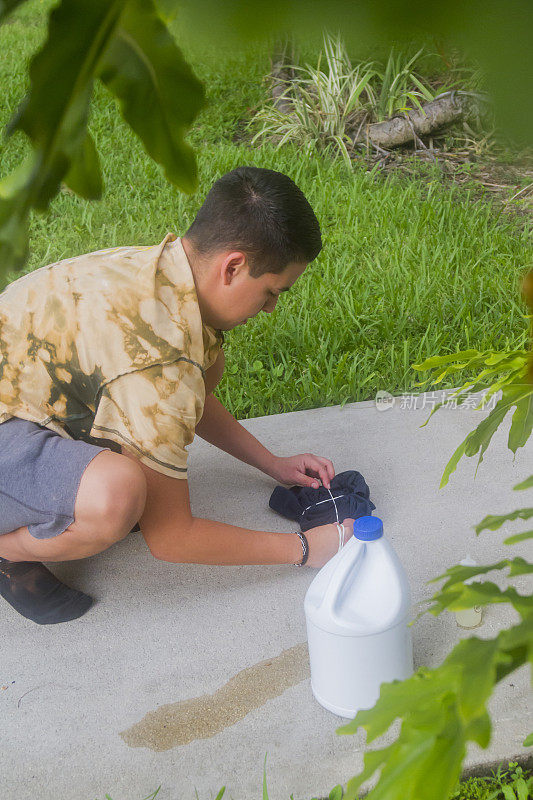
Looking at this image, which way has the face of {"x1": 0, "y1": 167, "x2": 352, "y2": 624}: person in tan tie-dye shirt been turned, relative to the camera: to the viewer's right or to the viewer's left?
to the viewer's right

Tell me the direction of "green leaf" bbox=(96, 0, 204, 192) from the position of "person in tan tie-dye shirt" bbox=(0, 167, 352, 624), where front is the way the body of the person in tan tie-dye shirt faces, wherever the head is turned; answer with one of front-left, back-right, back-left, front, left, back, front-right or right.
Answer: right

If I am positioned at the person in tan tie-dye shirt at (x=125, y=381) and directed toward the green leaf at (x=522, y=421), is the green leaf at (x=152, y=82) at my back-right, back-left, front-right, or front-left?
front-right

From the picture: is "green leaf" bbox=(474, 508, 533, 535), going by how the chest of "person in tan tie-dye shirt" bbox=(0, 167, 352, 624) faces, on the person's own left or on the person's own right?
on the person's own right

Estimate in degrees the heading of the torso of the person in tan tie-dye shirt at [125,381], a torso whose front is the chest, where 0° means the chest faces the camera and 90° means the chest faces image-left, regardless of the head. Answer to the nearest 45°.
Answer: approximately 270°
